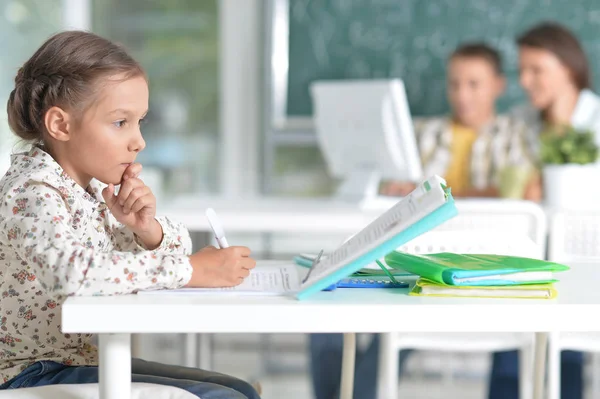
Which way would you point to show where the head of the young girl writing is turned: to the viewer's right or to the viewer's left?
to the viewer's right

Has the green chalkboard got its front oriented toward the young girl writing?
yes

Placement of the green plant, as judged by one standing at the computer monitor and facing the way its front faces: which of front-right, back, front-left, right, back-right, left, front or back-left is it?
front-right

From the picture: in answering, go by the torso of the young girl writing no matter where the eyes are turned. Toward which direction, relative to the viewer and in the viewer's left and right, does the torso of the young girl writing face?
facing to the right of the viewer

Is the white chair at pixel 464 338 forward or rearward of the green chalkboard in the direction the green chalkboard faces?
forward

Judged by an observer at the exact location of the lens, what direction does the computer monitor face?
facing away from the viewer and to the right of the viewer

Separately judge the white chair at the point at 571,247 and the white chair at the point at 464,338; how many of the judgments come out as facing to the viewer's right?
0

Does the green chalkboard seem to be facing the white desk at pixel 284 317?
yes

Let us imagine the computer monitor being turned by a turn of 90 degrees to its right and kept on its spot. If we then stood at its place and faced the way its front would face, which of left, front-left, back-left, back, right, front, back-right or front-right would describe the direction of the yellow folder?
front-right

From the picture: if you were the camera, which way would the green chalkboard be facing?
facing the viewer

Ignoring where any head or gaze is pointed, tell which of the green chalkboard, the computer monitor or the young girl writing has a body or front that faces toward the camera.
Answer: the green chalkboard
